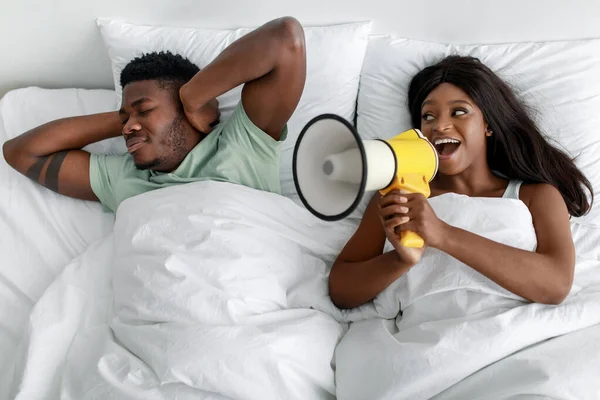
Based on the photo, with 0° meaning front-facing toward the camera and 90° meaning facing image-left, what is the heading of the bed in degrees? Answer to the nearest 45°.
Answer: approximately 0°
